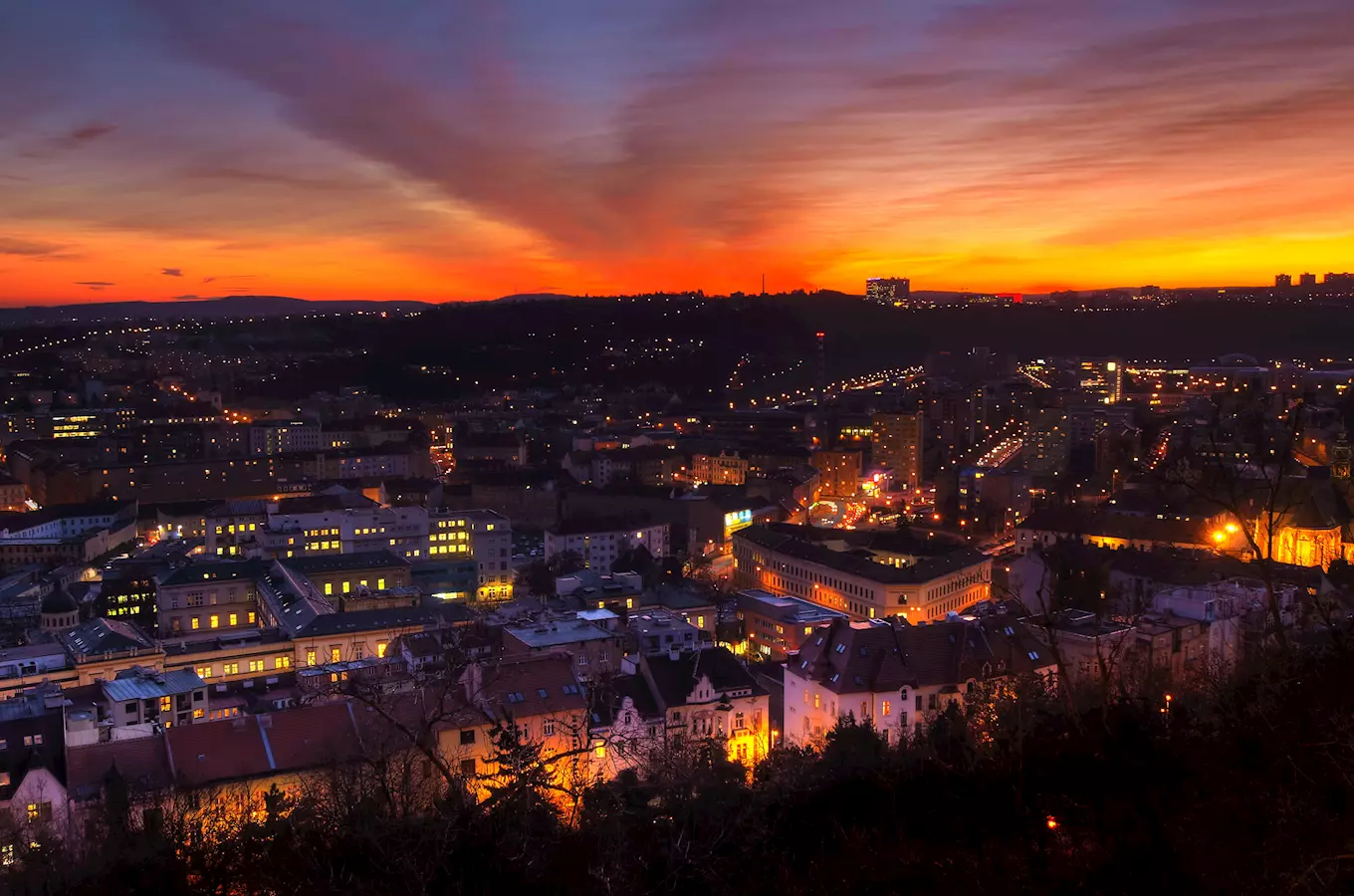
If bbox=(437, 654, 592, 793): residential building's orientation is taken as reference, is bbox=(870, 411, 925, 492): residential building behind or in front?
behind

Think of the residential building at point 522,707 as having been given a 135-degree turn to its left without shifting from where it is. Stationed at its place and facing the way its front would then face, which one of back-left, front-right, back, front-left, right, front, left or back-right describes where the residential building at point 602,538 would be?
front-left

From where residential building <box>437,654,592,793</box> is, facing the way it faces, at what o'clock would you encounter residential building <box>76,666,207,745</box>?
residential building <box>76,666,207,745</box> is roughly at 4 o'clock from residential building <box>437,654,592,793</box>.

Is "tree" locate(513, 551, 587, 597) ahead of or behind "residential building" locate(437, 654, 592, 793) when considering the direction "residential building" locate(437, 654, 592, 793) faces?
behind

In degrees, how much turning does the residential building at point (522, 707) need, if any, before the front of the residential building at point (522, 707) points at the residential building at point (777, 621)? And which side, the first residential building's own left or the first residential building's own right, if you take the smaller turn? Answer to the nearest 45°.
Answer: approximately 135° to the first residential building's own left

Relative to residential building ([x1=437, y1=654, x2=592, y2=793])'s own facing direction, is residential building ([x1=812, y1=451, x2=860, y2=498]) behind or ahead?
behind

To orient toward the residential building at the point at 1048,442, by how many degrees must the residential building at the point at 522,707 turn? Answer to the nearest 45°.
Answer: approximately 135° to its left

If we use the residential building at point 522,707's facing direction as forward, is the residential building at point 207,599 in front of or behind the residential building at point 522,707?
behind

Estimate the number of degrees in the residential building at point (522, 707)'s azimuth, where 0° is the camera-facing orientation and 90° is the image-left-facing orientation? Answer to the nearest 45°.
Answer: approximately 0°

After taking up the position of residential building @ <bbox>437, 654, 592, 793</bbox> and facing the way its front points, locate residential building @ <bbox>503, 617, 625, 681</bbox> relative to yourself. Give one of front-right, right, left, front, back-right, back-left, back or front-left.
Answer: back

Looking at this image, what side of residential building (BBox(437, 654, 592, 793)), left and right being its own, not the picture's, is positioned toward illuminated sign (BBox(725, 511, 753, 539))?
back

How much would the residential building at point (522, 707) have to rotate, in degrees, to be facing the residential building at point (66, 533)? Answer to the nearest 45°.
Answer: approximately 135° to its right

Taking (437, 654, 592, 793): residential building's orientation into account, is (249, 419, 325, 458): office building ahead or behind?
behind

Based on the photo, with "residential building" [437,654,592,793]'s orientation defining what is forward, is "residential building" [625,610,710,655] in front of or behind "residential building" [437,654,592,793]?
behind

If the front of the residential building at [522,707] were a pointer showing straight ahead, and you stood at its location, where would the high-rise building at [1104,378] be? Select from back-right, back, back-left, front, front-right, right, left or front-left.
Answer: back-left
